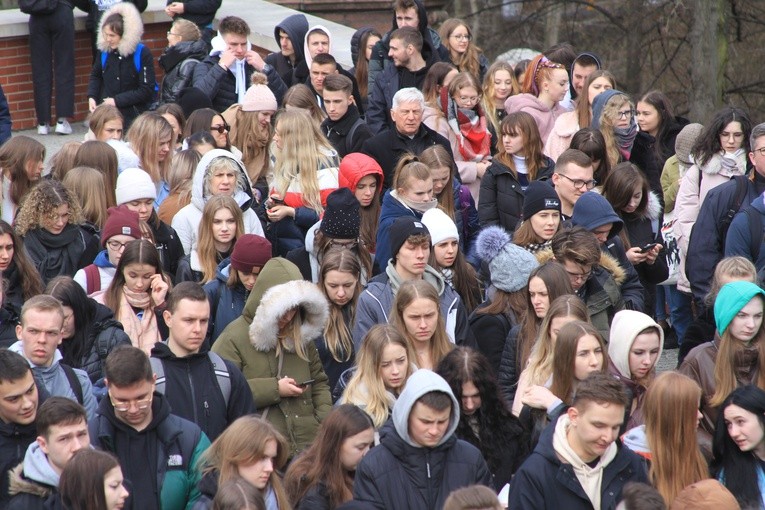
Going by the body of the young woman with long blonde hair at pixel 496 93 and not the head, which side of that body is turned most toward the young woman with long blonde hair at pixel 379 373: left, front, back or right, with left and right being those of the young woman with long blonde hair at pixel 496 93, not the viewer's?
front

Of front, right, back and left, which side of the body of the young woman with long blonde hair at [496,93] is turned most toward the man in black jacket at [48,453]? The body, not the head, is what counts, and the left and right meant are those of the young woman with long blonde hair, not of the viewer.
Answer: front

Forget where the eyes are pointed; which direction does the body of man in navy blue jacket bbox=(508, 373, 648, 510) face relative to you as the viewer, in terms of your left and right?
facing the viewer and to the right of the viewer

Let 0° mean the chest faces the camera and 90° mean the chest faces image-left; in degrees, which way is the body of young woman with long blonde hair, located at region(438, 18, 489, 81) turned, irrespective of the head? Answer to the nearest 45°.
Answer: approximately 315°

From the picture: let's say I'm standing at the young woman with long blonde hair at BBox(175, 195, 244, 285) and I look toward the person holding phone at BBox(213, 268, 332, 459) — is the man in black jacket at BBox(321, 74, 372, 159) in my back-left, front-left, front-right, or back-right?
back-left

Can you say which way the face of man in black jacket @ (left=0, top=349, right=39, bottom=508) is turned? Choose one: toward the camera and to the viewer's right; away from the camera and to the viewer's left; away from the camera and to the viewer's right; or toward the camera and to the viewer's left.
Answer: toward the camera and to the viewer's right

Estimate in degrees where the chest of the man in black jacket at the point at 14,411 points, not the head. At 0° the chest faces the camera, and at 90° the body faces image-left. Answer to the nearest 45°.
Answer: approximately 315°

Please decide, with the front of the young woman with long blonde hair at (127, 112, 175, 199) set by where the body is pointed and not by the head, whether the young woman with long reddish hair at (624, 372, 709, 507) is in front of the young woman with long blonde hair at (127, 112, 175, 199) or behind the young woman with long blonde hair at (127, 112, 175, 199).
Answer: in front

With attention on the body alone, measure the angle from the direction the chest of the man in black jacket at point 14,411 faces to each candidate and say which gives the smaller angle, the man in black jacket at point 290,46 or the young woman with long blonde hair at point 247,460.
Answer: the young woman with long blonde hair

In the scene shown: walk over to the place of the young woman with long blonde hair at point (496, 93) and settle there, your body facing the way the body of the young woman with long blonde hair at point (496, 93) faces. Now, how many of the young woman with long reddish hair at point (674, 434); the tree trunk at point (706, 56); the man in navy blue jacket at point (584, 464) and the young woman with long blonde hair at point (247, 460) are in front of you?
3

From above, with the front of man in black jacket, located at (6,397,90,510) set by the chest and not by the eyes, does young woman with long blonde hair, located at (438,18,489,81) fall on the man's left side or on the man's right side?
on the man's left side
